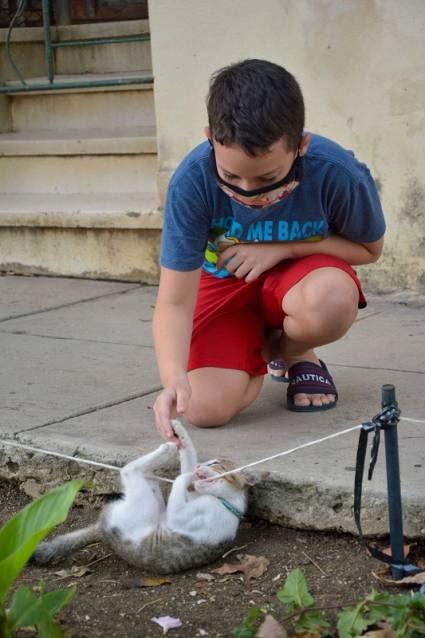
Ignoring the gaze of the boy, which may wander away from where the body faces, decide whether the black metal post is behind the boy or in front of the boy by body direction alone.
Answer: in front

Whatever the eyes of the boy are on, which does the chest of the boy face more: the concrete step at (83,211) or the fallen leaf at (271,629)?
the fallen leaf

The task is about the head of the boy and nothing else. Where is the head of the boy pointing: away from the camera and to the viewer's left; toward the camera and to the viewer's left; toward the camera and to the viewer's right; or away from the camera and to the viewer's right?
toward the camera and to the viewer's left

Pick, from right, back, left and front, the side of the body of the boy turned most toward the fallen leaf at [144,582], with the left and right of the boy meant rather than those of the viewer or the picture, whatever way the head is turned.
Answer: front

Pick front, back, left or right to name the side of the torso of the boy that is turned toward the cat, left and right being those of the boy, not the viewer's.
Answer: front

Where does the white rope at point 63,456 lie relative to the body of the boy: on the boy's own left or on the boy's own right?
on the boy's own right

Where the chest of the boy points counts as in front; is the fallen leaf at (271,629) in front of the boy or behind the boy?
in front

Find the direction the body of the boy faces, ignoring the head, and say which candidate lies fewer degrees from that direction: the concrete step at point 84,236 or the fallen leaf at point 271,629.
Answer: the fallen leaf

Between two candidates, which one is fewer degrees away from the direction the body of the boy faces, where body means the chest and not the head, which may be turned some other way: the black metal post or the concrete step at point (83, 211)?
the black metal post

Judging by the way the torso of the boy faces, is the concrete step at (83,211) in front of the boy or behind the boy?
behind

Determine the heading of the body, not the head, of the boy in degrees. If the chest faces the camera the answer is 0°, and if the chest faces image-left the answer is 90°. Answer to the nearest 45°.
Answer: approximately 0°
